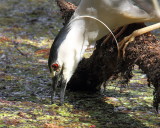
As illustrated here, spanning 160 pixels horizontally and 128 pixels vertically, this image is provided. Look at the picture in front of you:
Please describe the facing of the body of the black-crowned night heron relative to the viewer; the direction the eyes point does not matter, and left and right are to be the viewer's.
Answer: facing to the left of the viewer
